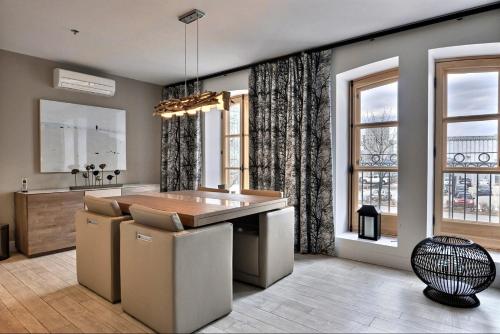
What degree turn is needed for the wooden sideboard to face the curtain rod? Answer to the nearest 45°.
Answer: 0° — it already faces it

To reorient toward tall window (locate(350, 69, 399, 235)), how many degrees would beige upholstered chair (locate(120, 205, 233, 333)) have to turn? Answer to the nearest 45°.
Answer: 0° — it already faces it

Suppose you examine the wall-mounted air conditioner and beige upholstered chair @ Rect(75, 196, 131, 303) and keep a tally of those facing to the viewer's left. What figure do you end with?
0

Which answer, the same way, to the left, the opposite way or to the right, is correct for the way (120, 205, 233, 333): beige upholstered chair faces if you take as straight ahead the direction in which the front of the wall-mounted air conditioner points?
to the left

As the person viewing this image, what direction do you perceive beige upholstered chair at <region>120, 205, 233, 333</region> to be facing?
facing away from the viewer and to the right of the viewer

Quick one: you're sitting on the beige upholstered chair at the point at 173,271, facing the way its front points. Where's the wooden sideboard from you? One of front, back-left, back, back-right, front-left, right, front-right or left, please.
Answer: left

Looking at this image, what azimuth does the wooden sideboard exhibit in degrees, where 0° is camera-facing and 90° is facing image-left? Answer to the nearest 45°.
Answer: approximately 315°

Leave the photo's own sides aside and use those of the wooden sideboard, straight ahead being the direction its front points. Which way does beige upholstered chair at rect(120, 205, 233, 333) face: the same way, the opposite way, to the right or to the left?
to the left

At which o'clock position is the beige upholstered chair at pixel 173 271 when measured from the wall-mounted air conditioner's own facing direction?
The beige upholstered chair is roughly at 1 o'clock from the wall-mounted air conditioner.

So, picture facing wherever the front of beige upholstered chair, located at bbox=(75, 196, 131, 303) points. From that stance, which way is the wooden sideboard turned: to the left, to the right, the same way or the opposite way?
to the right

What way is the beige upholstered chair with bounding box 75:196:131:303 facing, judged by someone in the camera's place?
facing away from the viewer and to the right of the viewer

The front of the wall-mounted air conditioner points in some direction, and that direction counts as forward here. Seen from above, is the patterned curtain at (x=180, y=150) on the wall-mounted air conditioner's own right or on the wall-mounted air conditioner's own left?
on the wall-mounted air conditioner's own left

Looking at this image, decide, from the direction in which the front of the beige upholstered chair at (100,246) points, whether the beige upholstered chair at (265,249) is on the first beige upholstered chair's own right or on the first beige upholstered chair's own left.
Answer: on the first beige upholstered chair's own right

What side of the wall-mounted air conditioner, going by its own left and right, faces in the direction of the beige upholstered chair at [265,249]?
front

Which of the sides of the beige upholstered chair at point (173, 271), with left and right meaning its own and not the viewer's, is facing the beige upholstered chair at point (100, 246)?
left

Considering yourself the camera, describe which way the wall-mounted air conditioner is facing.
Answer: facing the viewer and to the right of the viewer
